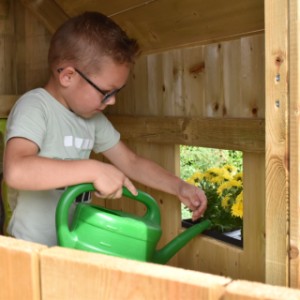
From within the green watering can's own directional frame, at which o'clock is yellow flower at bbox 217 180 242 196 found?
The yellow flower is roughly at 10 o'clock from the green watering can.

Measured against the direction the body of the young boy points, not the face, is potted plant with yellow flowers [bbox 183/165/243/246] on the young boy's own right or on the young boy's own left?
on the young boy's own left

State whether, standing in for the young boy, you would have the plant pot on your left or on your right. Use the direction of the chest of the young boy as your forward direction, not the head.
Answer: on your left

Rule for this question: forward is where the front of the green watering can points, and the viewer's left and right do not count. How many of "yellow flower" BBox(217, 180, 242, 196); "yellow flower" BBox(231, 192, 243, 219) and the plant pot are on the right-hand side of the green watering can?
0

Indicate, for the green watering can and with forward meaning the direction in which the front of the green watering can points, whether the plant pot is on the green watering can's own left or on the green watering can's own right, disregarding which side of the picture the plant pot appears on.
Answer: on the green watering can's own left

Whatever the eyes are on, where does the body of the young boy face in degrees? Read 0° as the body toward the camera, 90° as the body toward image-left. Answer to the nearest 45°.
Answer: approximately 315°

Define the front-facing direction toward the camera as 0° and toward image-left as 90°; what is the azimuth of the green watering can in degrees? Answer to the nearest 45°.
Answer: approximately 270°

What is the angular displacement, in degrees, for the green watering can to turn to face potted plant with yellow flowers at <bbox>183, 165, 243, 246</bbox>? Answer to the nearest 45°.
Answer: approximately 45° to its left
